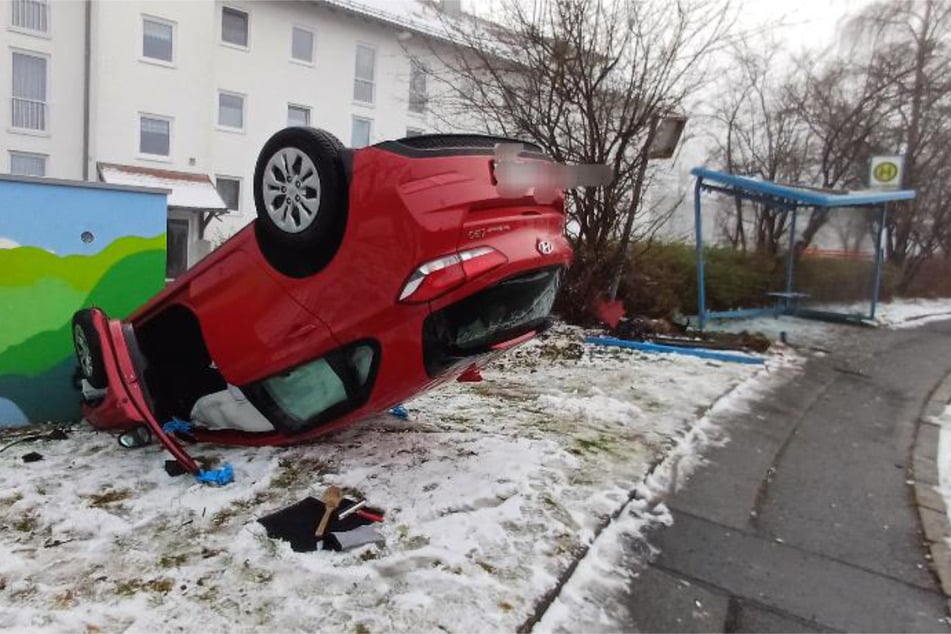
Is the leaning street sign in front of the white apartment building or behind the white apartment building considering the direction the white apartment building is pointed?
in front

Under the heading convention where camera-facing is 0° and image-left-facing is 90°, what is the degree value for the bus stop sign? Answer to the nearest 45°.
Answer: approximately 0°

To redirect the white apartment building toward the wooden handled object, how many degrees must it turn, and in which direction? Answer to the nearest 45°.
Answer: approximately 45° to its right

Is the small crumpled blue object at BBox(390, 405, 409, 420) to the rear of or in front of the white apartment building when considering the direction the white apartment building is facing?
in front

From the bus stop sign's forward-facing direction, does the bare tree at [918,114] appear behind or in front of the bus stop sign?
behind

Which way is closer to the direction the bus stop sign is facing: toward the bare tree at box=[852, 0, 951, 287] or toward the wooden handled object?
the wooden handled object

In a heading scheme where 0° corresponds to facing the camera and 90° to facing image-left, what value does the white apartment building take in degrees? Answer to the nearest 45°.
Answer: approximately 315°

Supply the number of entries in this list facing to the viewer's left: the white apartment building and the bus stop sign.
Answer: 0
